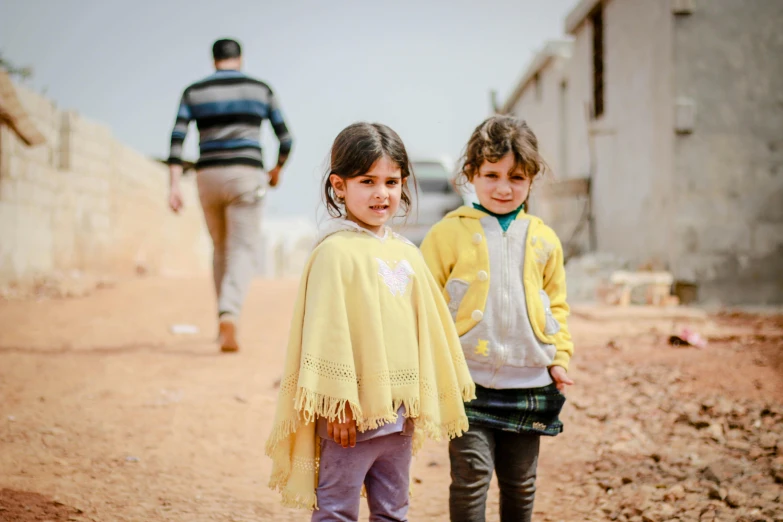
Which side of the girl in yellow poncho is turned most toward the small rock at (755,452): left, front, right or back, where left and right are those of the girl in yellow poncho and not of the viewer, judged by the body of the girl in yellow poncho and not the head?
left

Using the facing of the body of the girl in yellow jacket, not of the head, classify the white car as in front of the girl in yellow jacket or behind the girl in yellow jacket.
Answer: behind

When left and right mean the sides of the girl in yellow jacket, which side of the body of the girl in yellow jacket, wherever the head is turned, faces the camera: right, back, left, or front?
front

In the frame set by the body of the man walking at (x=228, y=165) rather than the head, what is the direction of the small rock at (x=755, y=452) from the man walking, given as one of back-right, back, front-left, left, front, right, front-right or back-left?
back-right

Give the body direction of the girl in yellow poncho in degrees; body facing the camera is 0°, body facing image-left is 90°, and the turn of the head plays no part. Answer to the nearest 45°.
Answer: approximately 315°

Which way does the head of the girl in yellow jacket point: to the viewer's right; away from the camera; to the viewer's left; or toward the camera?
toward the camera

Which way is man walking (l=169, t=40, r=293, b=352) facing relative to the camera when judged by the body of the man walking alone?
away from the camera

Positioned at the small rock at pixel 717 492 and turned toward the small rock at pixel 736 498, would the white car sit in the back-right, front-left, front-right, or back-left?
back-left
